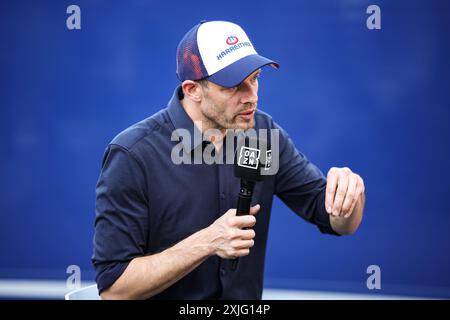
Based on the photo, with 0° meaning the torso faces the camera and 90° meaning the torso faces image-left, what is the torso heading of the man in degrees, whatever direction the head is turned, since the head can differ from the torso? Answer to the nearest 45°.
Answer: approximately 315°
